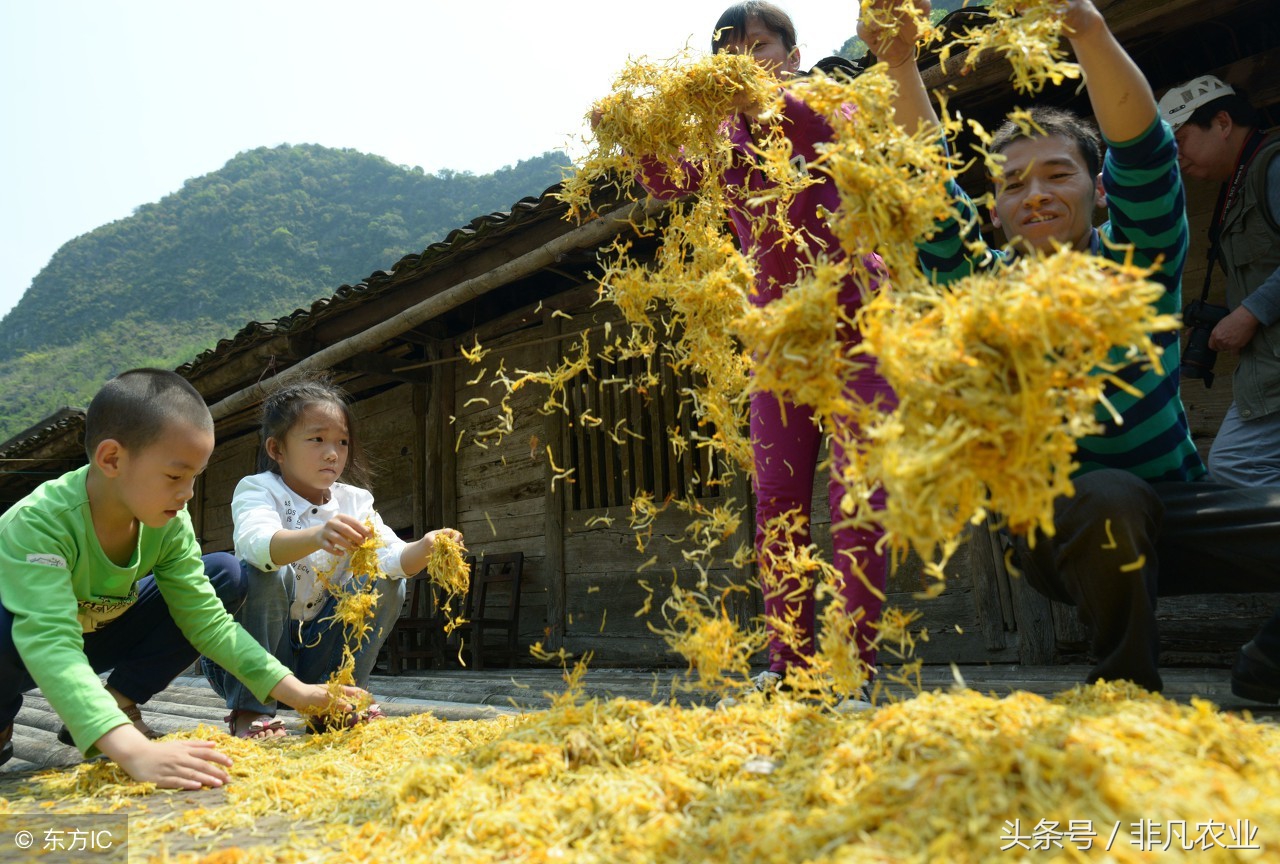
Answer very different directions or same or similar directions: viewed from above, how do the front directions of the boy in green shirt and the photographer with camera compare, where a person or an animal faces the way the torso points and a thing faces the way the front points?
very different directions

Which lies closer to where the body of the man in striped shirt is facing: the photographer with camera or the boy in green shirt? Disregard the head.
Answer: the boy in green shirt

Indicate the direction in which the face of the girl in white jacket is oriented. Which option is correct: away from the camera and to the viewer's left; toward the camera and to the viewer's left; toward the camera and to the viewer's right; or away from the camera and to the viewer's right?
toward the camera and to the viewer's right

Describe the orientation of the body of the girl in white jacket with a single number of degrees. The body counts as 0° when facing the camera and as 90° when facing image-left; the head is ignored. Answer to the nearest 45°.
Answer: approximately 315°

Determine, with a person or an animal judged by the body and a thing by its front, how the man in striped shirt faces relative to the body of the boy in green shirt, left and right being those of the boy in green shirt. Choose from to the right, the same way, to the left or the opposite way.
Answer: to the right

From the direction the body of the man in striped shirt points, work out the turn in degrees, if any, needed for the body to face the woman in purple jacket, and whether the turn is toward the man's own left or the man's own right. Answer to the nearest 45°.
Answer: approximately 90° to the man's own right

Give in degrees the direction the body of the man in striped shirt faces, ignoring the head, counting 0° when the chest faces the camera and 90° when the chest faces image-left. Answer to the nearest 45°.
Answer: approximately 0°

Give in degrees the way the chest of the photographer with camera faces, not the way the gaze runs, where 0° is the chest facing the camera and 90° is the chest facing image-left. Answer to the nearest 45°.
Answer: approximately 90°

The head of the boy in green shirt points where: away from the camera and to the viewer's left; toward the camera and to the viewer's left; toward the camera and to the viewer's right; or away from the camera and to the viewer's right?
toward the camera and to the viewer's right
